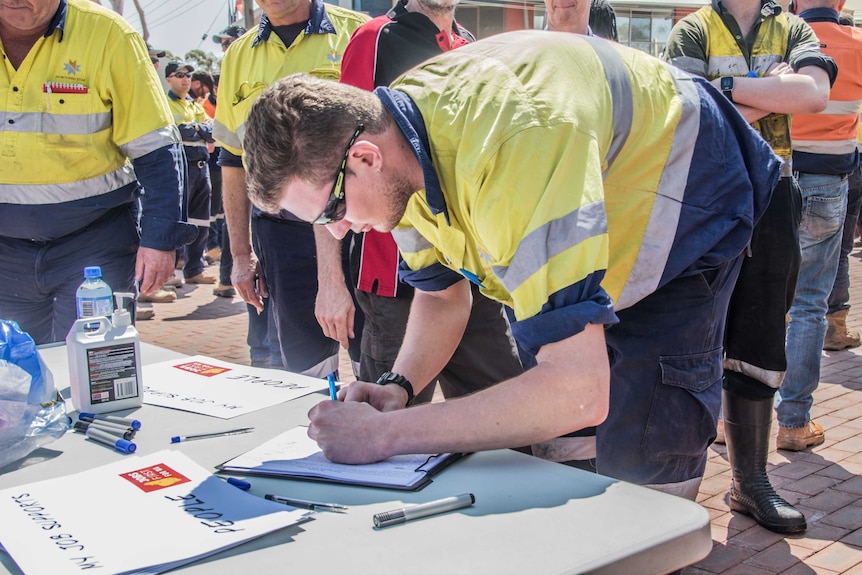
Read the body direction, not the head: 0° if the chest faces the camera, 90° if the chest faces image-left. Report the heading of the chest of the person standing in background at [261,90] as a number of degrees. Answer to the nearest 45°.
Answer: approximately 0°

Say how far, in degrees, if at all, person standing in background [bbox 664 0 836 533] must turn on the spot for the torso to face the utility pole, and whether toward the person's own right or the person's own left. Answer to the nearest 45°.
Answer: approximately 180°

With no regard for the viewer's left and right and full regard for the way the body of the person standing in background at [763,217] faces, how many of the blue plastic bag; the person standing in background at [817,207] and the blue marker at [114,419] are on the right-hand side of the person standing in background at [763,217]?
2

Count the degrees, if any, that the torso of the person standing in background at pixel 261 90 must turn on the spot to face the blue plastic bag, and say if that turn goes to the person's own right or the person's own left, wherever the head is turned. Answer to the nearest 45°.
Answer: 0° — they already face it

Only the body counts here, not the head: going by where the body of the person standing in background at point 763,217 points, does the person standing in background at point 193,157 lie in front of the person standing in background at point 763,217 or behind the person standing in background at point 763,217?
behind

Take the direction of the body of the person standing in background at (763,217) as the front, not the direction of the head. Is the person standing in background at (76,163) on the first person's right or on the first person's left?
on the first person's right

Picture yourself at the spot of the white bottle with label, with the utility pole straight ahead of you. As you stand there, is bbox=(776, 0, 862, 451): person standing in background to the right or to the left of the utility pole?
right

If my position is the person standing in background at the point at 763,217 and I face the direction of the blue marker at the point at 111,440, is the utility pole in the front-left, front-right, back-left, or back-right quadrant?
back-right

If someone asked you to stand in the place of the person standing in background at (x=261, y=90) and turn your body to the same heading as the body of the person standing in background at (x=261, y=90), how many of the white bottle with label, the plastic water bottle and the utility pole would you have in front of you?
2

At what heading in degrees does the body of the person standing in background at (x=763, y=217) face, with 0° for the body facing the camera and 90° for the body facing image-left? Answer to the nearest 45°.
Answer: approximately 315°

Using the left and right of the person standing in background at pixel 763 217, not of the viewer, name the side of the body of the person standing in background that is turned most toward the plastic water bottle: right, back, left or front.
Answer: right

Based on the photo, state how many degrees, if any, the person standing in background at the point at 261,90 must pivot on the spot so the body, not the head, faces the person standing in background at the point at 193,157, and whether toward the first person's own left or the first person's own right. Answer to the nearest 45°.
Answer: approximately 180°

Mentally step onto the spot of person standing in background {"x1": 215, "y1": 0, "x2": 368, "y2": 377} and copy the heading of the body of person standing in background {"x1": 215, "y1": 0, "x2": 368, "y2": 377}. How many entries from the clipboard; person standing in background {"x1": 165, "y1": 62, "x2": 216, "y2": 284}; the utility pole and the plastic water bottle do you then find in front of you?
2
